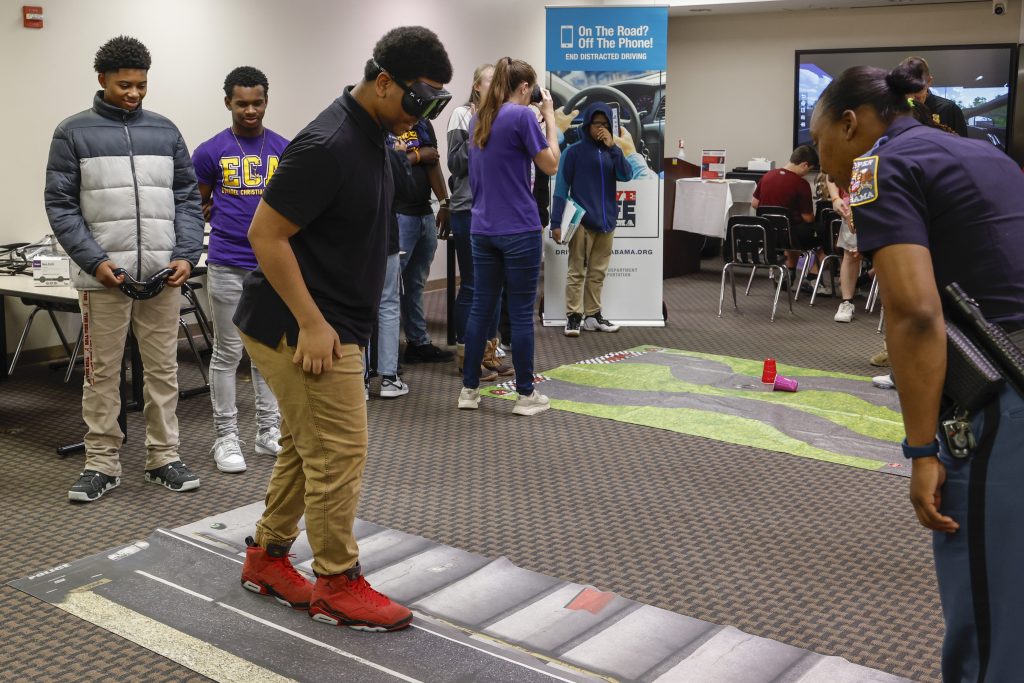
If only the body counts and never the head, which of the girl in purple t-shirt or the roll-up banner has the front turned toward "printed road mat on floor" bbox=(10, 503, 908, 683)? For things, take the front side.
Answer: the roll-up banner

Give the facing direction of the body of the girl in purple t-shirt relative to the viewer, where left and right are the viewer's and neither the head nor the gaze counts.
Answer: facing away from the viewer and to the right of the viewer

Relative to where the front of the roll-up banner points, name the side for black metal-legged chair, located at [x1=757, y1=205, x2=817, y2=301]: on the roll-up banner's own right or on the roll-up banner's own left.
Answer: on the roll-up banner's own left

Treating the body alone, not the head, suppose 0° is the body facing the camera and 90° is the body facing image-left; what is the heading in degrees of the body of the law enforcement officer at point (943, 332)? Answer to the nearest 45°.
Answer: approximately 90°

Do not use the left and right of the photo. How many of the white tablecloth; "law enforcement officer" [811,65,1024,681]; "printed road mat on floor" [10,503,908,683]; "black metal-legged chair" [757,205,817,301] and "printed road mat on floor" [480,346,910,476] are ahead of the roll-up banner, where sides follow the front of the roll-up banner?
3

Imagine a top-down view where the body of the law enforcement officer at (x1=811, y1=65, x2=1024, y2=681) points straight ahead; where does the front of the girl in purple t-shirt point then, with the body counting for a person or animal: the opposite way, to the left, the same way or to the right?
to the right

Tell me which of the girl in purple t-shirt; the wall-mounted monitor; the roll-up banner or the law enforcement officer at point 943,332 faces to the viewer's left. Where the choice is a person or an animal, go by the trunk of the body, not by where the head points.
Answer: the law enforcement officer

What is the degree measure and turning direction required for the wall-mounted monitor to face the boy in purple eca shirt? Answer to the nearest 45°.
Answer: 0° — it already faces them

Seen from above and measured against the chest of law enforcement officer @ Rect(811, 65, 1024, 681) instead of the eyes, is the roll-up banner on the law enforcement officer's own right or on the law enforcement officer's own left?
on the law enforcement officer's own right
